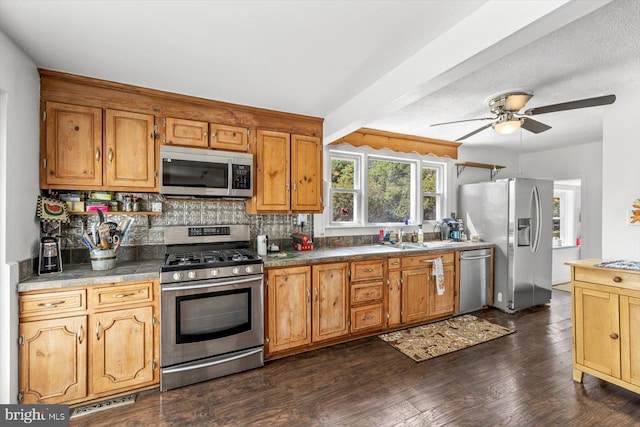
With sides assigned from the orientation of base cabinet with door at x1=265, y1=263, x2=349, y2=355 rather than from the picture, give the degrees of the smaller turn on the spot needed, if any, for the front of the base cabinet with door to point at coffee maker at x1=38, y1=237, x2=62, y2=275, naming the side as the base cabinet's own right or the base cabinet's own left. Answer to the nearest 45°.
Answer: approximately 135° to the base cabinet's own right

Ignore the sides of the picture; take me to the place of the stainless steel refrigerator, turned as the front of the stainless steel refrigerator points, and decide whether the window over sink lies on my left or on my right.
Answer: on my right

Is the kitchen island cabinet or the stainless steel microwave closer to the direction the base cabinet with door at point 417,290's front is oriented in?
the kitchen island cabinet

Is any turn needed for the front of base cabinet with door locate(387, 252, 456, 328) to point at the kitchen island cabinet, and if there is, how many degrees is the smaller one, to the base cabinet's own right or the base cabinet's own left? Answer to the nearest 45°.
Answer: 0° — it already faces it

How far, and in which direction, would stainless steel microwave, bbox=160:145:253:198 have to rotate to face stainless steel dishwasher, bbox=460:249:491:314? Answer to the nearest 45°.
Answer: approximately 90° to its left

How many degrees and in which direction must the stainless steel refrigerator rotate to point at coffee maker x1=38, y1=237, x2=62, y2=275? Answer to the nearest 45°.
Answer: approximately 90° to its right

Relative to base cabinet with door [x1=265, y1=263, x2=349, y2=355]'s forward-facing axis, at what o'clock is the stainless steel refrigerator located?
The stainless steel refrigerator is roughly at 10 o'clock from the base cabinet with door.

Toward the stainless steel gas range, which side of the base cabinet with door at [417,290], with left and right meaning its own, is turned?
right
